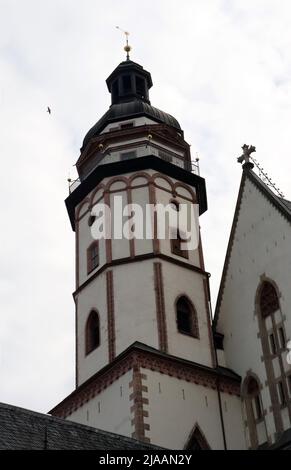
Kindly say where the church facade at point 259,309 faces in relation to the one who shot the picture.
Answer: facing the viewer and to the left of the viewer

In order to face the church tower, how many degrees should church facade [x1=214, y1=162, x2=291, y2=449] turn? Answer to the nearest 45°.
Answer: approximately 45° to its right
